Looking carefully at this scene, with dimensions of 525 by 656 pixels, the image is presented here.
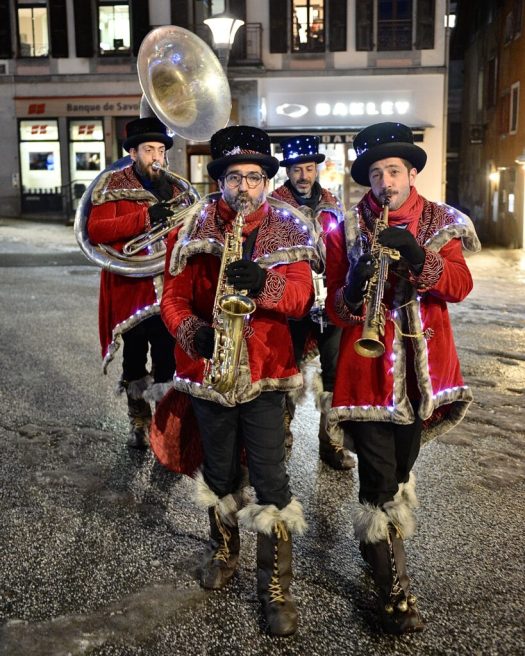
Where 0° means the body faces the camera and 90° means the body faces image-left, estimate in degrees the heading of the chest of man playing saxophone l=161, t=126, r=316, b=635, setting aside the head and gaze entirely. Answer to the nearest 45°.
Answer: approximately 0°

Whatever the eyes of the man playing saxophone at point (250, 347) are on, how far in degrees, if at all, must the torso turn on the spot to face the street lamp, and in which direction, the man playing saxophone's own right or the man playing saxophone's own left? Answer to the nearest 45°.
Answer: approximately 180°

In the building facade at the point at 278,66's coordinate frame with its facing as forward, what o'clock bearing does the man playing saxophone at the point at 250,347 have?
The man playing saxophone is roughly at 12 o'clock from the building facade.

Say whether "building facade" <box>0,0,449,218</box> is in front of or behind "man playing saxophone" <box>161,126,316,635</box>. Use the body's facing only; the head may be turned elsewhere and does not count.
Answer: behind

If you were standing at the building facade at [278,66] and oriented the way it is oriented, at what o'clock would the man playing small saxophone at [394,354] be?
The man playing small saxophone is roughly at 12 o'clock from the building facade.

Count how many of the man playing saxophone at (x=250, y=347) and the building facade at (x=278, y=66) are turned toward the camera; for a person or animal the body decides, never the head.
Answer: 2

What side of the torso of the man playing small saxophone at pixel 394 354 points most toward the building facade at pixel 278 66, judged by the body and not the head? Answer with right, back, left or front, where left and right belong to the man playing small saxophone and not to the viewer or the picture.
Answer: back

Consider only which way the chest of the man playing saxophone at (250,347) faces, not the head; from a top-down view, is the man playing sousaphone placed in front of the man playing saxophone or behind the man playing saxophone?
behind
